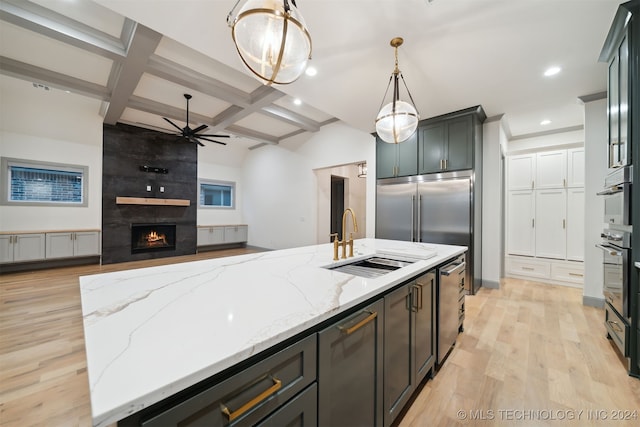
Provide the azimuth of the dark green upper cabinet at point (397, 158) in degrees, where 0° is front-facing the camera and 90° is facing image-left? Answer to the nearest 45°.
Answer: approximately 0°

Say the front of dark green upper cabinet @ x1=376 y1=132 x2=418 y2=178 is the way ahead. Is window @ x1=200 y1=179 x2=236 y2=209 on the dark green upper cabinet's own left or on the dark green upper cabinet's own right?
on the dark green upper cabinet's own right

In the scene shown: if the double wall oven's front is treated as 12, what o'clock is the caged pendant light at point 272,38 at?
The caged pendant light is roughly at 10 o'clock from the double wall oven.

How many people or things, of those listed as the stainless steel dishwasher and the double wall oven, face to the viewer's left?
1

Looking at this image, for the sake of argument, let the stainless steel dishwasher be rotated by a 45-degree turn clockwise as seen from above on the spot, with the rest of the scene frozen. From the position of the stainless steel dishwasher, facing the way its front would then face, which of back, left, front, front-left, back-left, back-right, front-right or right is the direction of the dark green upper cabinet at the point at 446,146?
back-left

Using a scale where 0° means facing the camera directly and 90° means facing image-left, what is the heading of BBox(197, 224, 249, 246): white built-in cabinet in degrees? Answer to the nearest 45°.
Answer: approximately 315°

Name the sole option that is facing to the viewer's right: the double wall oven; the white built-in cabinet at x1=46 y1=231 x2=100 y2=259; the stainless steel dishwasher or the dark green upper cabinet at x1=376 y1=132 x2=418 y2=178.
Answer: the stainless steel dishwasher

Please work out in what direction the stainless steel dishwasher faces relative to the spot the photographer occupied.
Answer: facing to the right of the viewer

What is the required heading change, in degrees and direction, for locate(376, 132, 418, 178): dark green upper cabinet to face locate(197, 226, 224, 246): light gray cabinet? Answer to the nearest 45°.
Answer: approximately 90° to its right

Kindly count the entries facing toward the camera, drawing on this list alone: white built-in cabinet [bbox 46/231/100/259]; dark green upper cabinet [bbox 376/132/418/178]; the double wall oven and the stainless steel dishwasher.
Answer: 2

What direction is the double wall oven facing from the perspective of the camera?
to the viewer's left

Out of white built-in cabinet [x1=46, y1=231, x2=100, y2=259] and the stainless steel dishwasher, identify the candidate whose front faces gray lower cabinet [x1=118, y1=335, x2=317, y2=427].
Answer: the white built-in cabinet

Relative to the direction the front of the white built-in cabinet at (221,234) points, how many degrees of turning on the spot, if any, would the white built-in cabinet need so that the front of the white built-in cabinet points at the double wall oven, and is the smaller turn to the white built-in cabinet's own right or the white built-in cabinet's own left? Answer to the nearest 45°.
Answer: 0° — it already faces it
